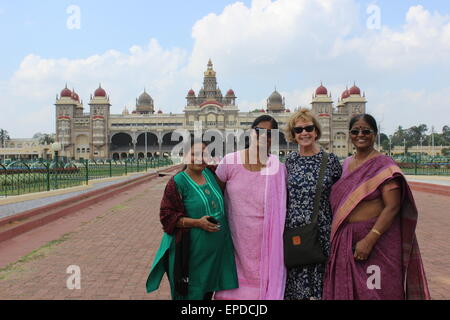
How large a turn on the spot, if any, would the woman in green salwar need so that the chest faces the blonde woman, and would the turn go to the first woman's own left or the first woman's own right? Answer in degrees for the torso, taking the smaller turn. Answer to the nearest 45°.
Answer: approximately 45° to the first woman's own left

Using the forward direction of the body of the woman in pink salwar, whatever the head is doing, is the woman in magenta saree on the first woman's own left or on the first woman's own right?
on the first woman's own left

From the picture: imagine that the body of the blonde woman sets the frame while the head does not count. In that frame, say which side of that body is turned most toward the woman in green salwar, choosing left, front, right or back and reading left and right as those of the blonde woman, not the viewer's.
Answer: right
